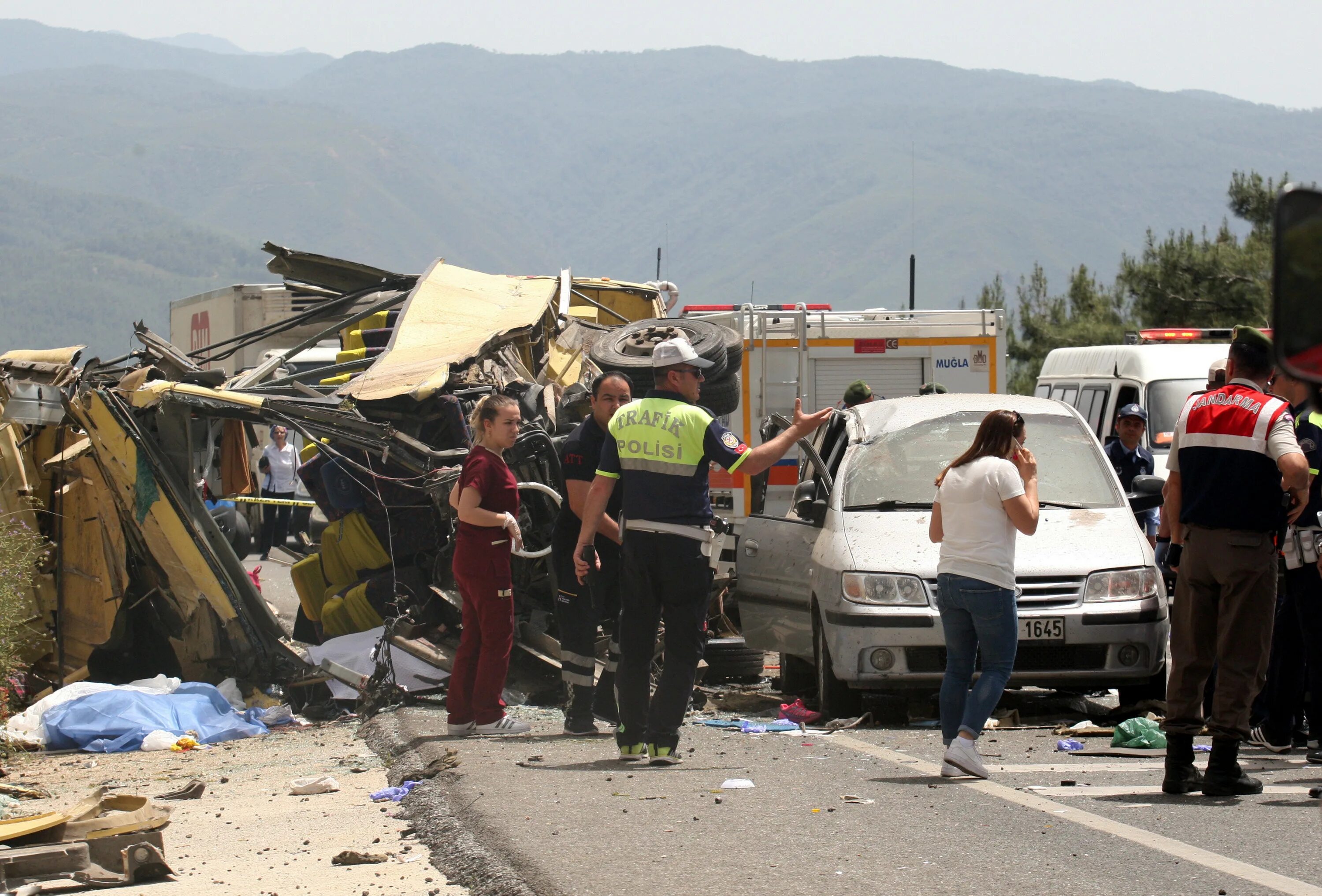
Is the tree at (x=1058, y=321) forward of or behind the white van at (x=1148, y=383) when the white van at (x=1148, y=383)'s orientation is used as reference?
behind

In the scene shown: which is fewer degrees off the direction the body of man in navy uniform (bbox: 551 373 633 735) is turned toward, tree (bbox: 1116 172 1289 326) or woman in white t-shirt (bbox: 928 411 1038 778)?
the woman in white t-shirt

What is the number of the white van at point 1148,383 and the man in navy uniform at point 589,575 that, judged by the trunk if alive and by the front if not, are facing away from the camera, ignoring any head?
0

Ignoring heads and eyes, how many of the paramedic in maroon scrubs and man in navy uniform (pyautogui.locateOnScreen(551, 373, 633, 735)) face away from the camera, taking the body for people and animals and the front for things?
0

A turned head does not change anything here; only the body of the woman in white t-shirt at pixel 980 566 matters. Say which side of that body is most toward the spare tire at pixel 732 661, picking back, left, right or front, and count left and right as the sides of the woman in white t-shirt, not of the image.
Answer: left

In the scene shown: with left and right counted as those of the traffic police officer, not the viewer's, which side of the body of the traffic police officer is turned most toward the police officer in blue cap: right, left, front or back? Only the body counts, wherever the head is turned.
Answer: front

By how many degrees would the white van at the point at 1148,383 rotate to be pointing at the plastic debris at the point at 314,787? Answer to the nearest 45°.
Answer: approximately 45° to its right

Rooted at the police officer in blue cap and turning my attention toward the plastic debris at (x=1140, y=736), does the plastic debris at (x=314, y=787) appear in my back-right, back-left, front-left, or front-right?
front-right

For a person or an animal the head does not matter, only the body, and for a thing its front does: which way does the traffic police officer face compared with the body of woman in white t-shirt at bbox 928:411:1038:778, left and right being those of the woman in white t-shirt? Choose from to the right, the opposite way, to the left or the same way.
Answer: the same way

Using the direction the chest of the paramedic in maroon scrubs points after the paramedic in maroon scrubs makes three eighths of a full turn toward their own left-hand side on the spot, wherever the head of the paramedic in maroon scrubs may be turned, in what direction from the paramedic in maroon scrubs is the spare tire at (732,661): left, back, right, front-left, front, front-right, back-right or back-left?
right

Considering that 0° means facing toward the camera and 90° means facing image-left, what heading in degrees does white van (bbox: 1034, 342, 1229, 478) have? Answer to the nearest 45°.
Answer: approximately 315°

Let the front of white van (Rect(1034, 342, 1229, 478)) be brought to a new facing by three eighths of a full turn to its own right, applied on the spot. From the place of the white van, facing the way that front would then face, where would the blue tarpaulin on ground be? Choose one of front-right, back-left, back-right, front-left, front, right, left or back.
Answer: front-left

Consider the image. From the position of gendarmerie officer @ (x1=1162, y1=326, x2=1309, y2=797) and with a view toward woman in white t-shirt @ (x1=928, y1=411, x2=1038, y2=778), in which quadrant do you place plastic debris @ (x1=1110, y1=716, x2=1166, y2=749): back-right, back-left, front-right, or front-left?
front-right

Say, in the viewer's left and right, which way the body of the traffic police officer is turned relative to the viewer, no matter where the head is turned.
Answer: facing away from the viewer and to the right of the viewer

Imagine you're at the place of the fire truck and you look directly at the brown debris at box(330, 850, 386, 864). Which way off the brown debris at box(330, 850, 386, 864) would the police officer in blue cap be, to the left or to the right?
left

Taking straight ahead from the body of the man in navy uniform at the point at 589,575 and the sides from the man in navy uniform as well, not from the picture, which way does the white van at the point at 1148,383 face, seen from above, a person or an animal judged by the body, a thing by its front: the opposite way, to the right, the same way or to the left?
the same way
